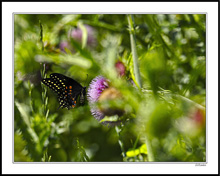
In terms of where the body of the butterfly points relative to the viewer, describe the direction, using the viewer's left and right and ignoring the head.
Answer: facing to the right of the viewer
